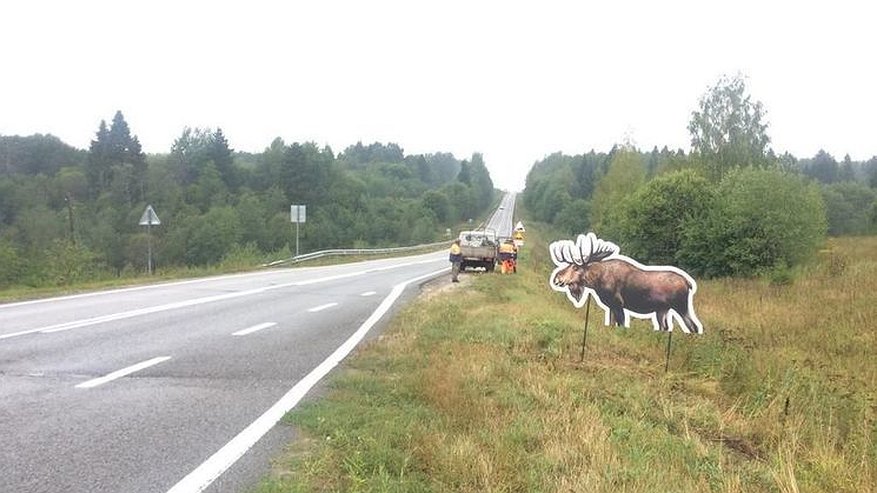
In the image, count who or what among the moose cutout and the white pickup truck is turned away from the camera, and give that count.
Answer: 1

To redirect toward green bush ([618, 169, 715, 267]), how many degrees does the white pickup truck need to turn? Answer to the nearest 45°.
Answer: approximately 45° to its right

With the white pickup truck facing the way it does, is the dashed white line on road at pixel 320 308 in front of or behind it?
behind

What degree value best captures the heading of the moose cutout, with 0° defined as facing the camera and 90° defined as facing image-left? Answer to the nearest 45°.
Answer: approximately 90°

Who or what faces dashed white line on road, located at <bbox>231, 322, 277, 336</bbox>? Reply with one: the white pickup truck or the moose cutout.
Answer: the moose cutout

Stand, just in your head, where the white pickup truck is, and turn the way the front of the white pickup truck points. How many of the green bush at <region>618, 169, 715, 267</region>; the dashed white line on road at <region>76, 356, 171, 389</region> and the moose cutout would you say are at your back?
2

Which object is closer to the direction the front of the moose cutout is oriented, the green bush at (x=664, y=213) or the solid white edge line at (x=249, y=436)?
the solid white edge line

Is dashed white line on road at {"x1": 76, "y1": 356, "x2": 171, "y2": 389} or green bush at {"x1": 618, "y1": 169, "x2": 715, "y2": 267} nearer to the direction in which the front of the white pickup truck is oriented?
the green bush

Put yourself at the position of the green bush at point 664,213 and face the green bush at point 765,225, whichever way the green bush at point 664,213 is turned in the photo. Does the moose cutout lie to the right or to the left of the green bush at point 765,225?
right

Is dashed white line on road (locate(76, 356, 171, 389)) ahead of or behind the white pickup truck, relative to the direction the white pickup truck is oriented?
behind

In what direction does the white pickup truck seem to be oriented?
away from the camera

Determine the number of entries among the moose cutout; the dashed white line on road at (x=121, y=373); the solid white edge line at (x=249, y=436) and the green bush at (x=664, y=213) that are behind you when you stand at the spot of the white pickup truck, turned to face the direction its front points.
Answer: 3
